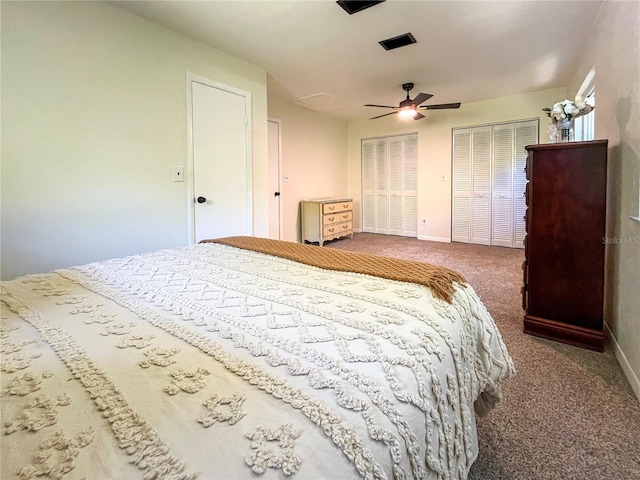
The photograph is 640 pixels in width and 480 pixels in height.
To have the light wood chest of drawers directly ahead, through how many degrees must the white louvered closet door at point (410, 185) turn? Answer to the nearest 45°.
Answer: approximately 45° to its right

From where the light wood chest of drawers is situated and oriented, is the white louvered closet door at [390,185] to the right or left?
on its left

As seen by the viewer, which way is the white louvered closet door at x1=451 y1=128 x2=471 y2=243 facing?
toward the camera

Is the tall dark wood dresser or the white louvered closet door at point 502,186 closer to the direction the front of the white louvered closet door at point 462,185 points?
the tall dark wood dresser

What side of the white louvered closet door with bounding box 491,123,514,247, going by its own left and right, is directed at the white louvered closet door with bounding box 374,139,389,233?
right

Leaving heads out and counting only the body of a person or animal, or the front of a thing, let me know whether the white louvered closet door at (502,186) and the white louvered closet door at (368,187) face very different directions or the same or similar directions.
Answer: same or similar directions

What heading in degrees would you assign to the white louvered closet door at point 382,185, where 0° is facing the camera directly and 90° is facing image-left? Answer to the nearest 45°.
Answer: approximately 0°

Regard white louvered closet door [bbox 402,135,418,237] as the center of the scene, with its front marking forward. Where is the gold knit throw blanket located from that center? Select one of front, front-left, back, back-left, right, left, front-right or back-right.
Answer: front

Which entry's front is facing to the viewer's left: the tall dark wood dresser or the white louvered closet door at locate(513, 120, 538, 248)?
the tall dark wood dresser

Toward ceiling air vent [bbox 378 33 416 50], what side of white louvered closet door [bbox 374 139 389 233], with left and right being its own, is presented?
front

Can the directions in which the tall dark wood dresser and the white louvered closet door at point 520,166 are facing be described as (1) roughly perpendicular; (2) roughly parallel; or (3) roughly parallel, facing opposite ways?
roughly perpendicular

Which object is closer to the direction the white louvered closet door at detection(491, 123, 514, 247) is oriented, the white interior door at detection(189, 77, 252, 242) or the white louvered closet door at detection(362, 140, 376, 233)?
the white interior door

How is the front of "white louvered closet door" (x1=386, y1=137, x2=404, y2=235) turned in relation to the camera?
facing the viewer
